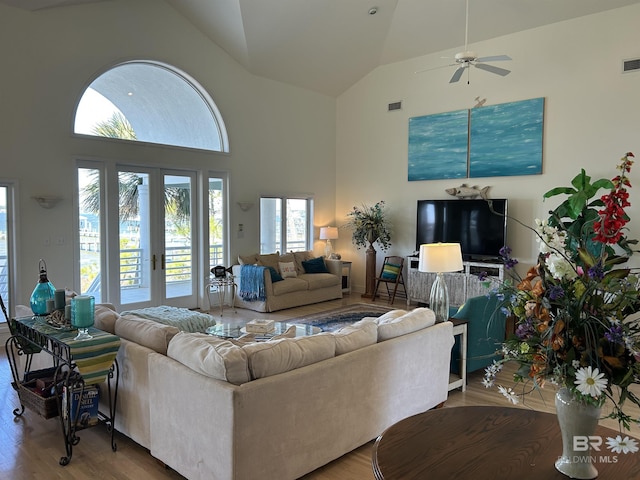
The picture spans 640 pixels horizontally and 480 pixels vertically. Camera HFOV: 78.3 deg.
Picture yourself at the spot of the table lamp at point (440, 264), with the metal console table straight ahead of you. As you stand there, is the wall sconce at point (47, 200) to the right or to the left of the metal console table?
right

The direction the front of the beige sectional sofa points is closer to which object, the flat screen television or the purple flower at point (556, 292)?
the flat screen television

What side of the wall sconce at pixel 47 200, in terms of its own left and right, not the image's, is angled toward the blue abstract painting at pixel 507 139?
left

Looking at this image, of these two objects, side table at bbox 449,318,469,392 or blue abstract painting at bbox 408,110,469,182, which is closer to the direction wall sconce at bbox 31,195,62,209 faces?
the side table

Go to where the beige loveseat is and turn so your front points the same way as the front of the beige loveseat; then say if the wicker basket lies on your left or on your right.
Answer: on your right

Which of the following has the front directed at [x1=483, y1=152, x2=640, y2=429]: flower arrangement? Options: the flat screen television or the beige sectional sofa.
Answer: the flat screen television

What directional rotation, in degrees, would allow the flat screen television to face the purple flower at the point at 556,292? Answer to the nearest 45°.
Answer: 0° — it already faces it

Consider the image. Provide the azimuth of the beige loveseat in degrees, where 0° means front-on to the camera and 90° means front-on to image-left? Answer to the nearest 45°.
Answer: approximately 315°

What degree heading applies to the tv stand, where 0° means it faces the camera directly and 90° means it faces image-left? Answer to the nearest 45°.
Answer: approximately 0°

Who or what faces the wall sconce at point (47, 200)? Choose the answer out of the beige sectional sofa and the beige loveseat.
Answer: the beige sectional sofa
